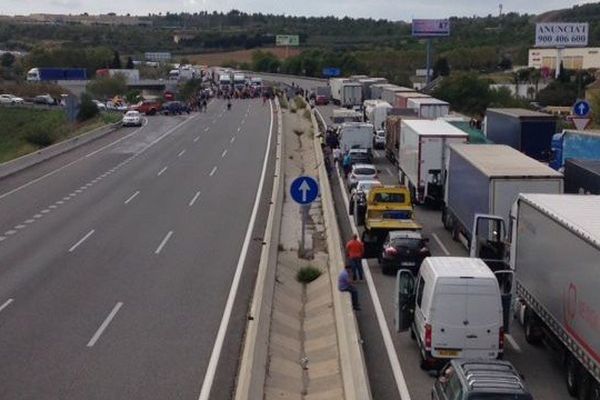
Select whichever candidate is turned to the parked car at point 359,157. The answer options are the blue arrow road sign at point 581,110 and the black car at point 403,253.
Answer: the black car

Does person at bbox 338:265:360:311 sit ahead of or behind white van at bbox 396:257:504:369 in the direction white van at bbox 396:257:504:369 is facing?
ahead

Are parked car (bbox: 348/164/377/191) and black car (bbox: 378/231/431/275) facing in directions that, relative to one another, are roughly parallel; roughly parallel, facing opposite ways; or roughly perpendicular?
roughly parallel

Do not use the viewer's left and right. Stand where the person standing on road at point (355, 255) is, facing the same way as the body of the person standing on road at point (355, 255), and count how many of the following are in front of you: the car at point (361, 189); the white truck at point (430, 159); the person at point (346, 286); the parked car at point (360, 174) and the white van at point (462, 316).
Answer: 3

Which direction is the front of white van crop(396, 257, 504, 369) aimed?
away from the camera

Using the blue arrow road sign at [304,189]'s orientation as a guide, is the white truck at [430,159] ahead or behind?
behind

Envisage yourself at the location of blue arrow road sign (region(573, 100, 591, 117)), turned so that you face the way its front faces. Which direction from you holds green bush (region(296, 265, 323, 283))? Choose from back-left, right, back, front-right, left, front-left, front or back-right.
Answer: front-right

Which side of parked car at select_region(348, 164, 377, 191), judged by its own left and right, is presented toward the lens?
back

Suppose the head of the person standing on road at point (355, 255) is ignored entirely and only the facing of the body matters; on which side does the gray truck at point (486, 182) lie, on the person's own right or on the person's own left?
on the person's own right

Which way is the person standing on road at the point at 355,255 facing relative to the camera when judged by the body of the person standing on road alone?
away from the camera

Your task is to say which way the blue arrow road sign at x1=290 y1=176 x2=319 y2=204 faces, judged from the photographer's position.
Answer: facing the viewer

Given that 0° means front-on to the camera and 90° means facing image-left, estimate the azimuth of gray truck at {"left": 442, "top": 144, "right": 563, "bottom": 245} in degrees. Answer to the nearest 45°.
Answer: approximately 135°

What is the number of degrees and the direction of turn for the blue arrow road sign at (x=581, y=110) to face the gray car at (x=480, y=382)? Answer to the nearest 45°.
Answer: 0° — it already faces it

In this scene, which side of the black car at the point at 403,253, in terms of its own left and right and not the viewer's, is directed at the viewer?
back

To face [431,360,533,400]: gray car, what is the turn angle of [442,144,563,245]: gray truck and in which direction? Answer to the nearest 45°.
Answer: approximately 135° to its left

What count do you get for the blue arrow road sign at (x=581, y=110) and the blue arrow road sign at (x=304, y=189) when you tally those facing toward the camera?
2

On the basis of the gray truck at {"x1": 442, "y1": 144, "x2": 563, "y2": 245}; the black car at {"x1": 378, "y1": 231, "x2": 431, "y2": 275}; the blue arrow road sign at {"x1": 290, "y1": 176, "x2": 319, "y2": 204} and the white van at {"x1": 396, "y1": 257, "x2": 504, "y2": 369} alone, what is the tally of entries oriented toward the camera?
1

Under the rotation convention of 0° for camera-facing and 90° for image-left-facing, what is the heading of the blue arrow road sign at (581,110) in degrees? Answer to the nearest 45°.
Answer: approximately 0°

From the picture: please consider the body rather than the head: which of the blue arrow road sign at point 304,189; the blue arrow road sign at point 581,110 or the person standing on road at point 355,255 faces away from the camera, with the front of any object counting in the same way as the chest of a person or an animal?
the person standing on road

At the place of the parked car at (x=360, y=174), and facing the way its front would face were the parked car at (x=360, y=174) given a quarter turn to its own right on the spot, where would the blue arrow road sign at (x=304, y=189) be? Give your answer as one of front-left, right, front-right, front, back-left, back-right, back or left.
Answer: right
